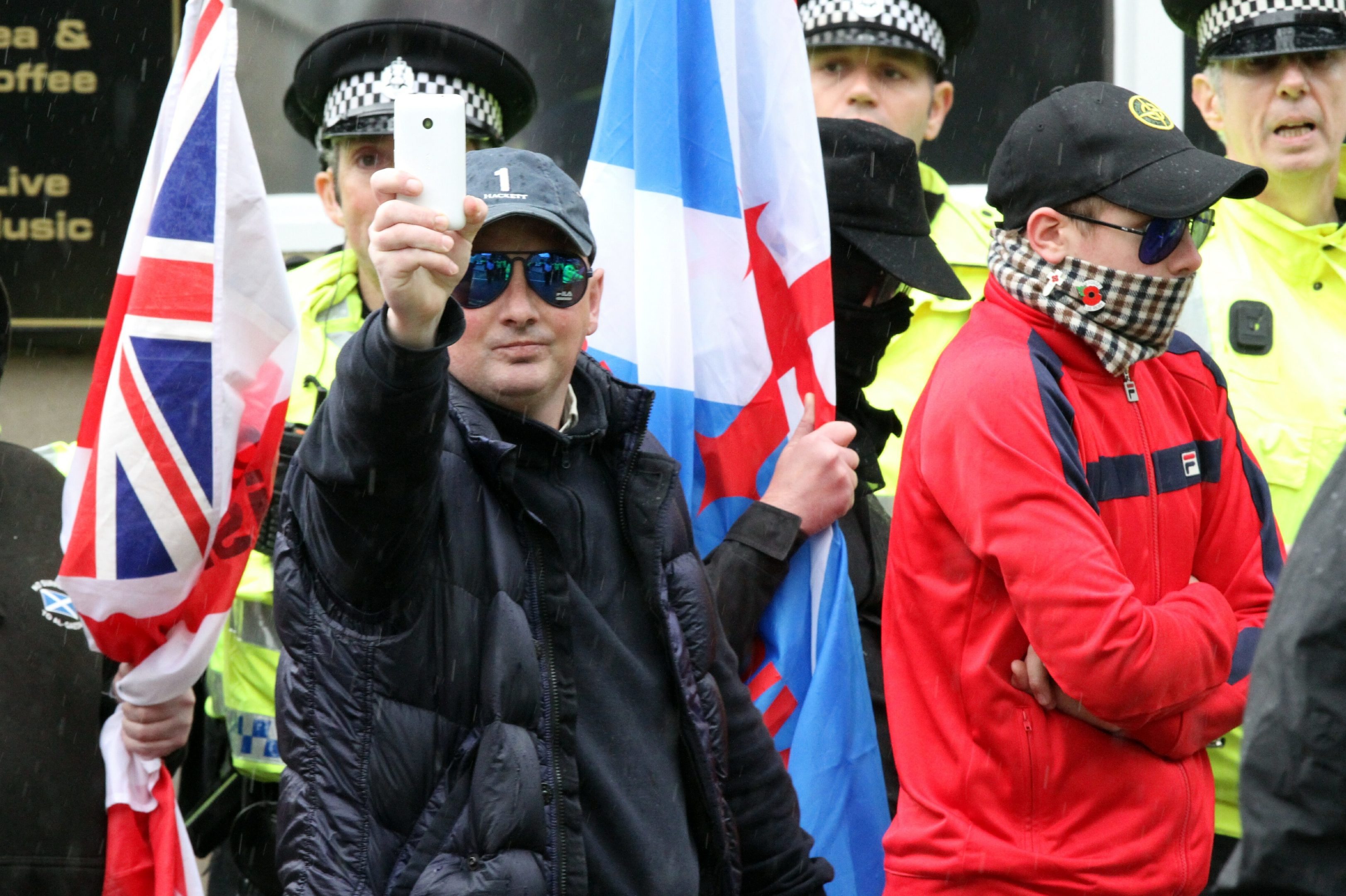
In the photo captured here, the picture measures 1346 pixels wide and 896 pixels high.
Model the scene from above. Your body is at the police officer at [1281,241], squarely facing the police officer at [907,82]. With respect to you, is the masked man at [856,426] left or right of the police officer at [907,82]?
left

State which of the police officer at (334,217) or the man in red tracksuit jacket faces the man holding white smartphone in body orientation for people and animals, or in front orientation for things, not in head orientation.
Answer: the police officer

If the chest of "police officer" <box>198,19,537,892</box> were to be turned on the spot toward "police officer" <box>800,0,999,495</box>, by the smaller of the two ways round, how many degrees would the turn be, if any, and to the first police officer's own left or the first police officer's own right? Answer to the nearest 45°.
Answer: approximately 90° to the first police officer's own left

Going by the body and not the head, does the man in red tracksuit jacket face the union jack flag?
no

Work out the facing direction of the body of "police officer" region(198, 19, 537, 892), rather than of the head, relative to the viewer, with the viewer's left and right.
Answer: facing the viewer

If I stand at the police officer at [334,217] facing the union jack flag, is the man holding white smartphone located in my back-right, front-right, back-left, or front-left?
front-left

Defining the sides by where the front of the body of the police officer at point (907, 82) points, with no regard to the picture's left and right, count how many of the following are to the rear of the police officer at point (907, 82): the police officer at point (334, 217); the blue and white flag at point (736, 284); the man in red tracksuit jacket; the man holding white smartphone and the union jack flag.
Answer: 0

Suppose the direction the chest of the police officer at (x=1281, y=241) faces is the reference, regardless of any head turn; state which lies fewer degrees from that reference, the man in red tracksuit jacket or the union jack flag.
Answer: the man in red tracksuit jacket

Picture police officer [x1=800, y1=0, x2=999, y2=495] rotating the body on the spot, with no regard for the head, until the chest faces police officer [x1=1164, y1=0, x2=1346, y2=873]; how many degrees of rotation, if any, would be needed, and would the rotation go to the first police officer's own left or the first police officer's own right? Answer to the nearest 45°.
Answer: approximately 135° to the first police officer's own left

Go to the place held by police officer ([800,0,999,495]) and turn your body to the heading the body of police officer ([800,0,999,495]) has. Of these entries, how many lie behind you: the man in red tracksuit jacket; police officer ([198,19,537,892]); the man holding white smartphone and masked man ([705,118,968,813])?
0

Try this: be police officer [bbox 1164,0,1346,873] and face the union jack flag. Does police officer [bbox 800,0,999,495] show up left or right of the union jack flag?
right

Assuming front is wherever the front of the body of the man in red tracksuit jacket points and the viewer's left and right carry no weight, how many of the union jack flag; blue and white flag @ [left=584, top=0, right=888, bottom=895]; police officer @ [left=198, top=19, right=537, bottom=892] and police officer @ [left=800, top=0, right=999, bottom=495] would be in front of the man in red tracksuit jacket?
0

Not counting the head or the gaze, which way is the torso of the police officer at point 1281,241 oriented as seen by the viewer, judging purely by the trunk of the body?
toward the camera

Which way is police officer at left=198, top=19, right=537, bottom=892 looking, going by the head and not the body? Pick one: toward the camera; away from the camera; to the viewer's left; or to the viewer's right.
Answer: toward the camera

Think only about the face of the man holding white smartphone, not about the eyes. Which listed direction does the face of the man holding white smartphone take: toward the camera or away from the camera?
toward the camera

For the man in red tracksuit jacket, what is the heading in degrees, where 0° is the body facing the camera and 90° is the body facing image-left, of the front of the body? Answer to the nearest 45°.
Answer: approximately 315°

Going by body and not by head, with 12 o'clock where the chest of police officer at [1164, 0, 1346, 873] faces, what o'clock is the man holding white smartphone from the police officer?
The man holding white smartphone is roughly at 1 o'clock from the police officer.

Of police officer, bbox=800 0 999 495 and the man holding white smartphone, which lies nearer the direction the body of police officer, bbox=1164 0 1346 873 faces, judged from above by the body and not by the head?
the man holding white smartphone

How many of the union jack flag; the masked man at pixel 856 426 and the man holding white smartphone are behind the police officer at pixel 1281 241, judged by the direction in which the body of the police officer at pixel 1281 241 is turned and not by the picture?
0
